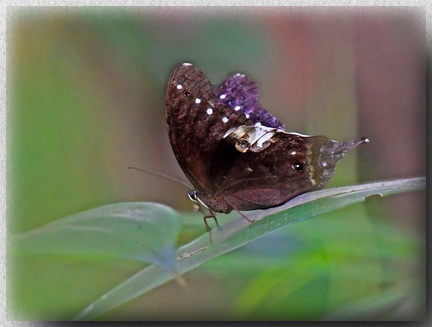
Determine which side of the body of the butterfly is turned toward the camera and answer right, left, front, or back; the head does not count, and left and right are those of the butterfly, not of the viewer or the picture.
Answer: left
